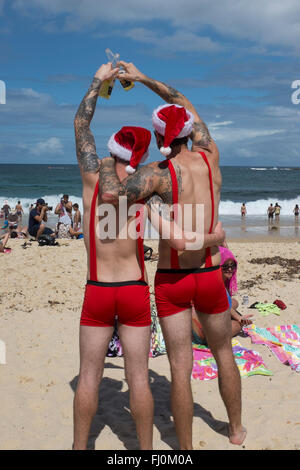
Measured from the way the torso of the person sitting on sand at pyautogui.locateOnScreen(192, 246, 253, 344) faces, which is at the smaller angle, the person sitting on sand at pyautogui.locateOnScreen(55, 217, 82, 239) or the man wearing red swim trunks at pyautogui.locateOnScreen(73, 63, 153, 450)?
the man wearing red swim trunks

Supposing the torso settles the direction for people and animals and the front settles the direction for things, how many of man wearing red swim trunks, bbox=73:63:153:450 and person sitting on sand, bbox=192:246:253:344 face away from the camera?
1

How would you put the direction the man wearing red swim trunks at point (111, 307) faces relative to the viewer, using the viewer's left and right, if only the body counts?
facing away from the viewer

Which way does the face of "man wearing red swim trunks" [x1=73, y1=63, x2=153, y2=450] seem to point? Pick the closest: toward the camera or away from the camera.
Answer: away from the camera

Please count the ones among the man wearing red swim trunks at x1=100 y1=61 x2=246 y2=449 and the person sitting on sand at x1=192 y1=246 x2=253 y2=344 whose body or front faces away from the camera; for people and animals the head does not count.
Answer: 1

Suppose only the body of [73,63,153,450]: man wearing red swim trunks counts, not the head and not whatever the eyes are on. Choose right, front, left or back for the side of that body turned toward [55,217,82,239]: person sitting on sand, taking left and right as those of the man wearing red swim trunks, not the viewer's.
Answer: front

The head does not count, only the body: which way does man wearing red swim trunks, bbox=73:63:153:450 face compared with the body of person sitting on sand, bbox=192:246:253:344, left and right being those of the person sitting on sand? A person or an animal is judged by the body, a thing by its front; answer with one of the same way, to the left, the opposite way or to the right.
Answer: the opposite way

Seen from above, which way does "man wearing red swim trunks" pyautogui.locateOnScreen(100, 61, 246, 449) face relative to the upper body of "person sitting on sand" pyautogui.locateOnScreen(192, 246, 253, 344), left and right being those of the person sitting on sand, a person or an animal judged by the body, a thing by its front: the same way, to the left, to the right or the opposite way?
the opposite way

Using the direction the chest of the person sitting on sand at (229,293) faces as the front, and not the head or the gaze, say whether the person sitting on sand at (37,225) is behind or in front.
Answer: behind

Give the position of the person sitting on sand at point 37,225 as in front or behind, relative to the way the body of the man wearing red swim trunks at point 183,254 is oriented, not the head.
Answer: in front

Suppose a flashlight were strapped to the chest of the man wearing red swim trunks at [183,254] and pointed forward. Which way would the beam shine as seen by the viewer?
away from the camera

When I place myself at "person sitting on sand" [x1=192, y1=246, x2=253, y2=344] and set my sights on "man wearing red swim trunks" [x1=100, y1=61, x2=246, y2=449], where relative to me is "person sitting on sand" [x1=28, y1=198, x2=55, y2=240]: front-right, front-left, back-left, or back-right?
back-right
